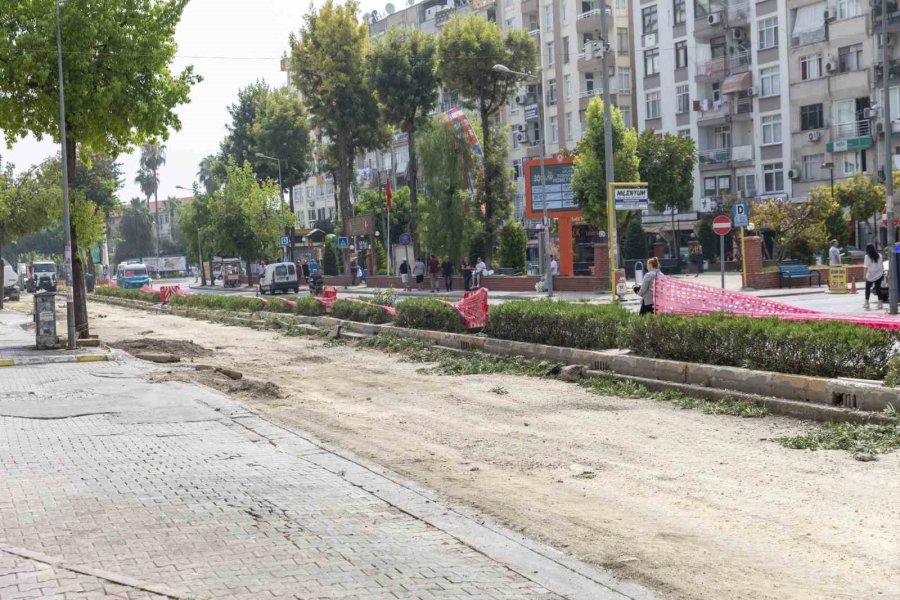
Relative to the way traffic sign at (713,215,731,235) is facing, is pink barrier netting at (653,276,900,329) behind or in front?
in front

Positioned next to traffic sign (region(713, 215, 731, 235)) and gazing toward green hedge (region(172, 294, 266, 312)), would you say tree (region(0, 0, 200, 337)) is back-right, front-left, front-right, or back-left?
front-left

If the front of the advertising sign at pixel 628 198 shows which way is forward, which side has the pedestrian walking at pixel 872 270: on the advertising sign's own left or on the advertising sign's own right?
on the advertising sign's own left

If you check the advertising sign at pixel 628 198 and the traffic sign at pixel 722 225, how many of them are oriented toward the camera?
2

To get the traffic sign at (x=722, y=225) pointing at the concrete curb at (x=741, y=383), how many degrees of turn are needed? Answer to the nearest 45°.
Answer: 0° — it already faces it

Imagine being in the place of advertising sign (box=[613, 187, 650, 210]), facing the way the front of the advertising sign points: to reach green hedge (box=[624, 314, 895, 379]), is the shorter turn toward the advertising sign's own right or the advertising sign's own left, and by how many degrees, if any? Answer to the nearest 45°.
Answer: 0° — it already faces it

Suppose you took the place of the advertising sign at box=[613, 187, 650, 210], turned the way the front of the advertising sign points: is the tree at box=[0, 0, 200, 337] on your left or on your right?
on your right

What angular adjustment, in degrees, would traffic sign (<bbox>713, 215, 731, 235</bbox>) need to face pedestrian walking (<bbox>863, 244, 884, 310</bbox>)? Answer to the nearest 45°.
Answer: approximately 45° to its left

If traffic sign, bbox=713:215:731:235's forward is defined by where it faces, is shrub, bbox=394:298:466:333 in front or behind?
in front

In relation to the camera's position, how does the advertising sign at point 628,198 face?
facing the viewer

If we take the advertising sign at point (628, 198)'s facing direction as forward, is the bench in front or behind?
behind

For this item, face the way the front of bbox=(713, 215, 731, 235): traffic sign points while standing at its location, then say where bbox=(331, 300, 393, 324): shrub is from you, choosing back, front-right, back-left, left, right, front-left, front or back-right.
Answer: front-right

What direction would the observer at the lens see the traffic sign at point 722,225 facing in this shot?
facing the viewer

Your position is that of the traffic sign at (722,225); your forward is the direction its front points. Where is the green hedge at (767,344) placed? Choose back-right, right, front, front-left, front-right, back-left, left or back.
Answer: front

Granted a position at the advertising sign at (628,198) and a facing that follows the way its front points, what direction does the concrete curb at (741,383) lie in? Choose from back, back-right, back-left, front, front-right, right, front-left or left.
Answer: front

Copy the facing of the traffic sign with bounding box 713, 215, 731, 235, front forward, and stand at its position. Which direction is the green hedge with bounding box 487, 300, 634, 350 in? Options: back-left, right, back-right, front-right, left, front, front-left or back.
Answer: front

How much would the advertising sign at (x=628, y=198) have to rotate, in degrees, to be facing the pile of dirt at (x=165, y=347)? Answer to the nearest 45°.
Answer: approximately 45° to its right
